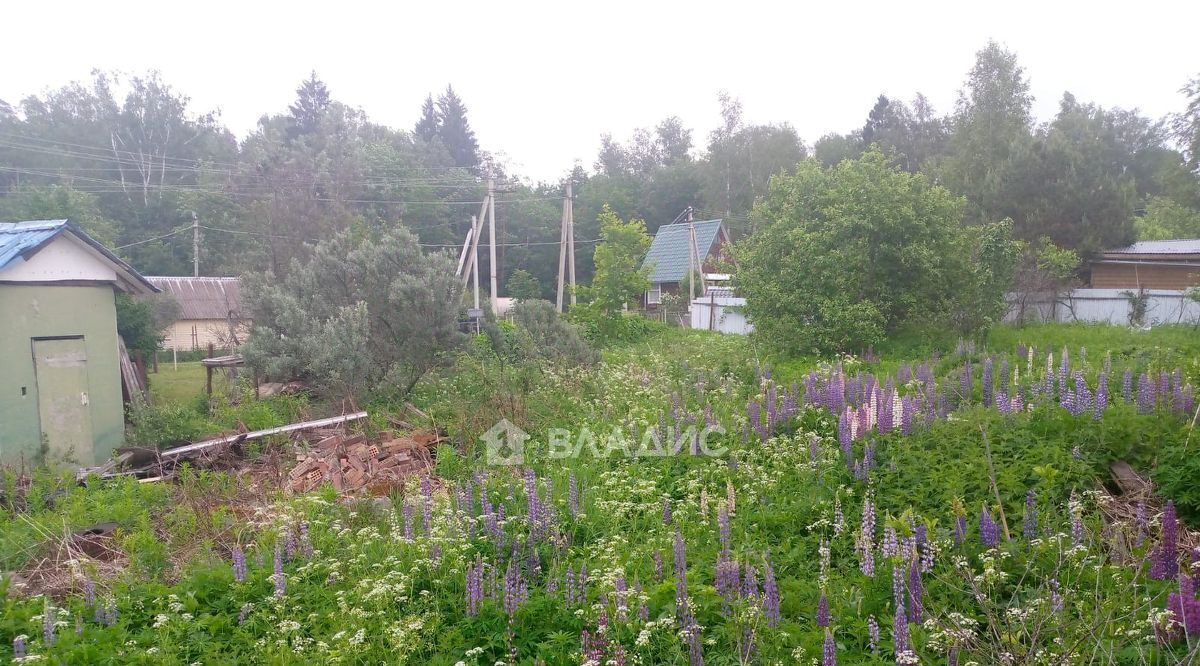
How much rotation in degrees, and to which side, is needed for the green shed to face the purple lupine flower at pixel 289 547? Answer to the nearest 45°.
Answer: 0° — it already faces it

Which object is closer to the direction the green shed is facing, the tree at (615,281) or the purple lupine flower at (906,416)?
the purple lupine flower

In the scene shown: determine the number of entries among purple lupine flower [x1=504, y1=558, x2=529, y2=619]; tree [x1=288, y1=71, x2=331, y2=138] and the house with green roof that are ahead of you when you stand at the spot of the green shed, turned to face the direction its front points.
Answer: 1

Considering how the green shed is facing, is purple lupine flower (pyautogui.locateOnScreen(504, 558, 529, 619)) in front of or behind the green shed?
in front

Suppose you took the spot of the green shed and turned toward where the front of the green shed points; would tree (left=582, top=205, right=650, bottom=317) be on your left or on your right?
on your left

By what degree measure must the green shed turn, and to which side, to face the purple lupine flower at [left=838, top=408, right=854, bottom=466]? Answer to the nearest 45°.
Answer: approximately 45° to its left

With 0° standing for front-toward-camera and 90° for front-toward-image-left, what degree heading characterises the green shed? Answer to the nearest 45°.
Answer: approximately 0°

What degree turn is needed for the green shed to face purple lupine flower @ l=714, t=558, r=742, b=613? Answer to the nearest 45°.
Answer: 0° — it already faces it

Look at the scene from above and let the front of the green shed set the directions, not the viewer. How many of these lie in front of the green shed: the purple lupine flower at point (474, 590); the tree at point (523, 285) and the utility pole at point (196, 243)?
1

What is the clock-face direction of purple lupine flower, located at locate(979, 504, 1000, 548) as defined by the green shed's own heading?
The purple lupine flower is roughly at 11 o'clock from the green shed.

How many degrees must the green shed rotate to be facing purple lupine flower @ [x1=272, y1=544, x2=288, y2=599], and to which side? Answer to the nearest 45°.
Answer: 0° — it already faces it

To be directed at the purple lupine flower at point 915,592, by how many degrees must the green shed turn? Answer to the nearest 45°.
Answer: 0° — it already faces it

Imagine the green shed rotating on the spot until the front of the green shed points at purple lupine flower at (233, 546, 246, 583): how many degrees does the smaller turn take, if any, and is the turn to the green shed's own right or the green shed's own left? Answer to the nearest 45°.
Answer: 0° — it already faces it

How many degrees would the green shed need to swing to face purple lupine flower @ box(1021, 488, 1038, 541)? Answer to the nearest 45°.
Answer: approximately 45° to its left

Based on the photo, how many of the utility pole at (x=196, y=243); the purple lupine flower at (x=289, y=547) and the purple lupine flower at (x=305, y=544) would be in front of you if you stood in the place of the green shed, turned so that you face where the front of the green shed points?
2
